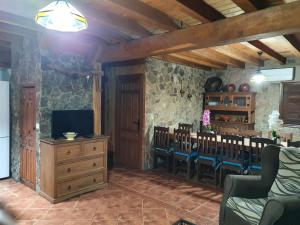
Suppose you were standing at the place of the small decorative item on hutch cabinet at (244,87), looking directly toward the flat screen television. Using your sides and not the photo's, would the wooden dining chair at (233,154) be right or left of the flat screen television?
left

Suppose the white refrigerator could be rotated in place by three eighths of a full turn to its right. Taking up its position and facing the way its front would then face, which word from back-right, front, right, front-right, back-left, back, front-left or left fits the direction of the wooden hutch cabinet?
back

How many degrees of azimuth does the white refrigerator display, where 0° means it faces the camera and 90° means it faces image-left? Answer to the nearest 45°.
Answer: approximately 315°

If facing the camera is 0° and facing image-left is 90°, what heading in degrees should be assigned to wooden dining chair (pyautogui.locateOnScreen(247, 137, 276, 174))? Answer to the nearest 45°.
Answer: approximately 180°

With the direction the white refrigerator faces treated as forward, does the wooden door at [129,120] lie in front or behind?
in front

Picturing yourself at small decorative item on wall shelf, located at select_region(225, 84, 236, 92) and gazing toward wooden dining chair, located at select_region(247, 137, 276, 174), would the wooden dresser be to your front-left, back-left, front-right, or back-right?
front-right

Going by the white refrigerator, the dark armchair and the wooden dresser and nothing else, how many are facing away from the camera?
0

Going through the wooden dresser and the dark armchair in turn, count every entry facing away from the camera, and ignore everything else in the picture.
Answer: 0

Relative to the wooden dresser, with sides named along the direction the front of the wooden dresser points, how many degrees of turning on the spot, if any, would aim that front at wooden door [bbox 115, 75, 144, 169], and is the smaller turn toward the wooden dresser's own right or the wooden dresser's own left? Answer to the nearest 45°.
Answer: approximately 90° to the wooden dresser's own left

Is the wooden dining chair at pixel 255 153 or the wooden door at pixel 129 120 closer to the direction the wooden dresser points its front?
the wooden dining chair

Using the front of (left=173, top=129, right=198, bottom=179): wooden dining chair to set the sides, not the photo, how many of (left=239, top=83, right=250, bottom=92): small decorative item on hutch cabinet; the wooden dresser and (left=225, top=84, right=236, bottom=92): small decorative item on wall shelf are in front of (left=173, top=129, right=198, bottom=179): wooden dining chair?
2

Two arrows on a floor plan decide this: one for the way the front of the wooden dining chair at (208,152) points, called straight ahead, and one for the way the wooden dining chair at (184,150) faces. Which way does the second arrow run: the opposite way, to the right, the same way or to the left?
the same way

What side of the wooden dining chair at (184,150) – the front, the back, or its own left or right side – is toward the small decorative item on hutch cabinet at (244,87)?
front

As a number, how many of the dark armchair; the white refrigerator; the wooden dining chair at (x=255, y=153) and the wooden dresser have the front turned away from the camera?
1

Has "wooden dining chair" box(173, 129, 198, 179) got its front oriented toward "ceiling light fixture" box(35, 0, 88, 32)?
no

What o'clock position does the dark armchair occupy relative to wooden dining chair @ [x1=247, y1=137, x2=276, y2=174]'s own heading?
The dark armchair is roughly at 6 o'clock from the wooden dining chair.

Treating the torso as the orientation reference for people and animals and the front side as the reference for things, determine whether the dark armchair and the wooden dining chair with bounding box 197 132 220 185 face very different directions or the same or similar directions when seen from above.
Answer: very different directions

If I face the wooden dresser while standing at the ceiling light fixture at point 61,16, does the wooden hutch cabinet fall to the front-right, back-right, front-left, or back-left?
front-right

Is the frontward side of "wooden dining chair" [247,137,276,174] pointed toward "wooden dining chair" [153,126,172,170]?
no

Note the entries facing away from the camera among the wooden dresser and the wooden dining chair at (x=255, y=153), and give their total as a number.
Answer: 1

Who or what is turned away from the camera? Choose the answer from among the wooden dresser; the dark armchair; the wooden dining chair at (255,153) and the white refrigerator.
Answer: the wooden dining chair

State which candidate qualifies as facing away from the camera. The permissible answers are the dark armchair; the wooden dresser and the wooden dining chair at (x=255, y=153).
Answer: the wooden dining chair
